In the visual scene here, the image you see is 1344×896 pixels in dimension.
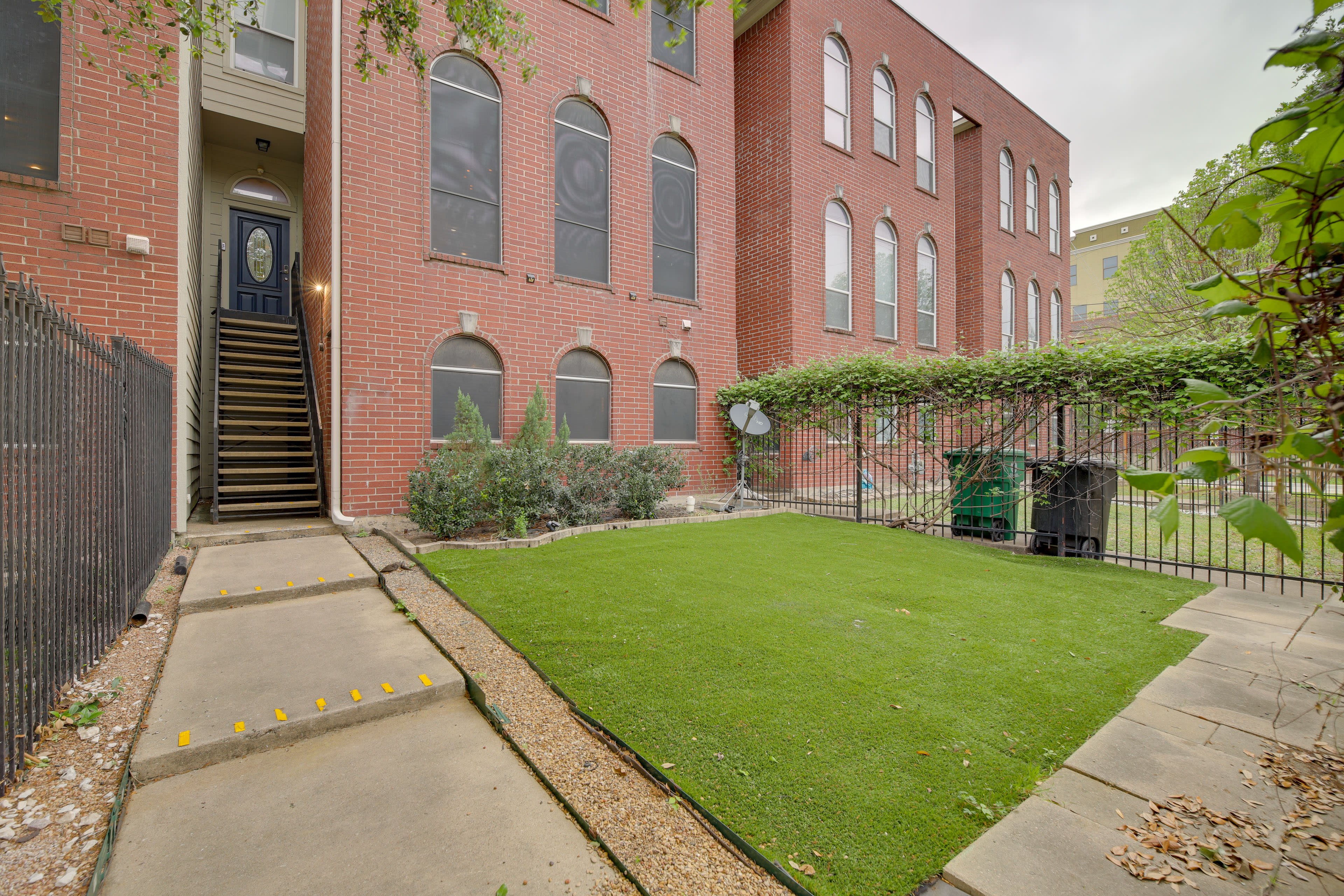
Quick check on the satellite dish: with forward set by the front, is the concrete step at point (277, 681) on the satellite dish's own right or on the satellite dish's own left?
on the satellite dish's own right

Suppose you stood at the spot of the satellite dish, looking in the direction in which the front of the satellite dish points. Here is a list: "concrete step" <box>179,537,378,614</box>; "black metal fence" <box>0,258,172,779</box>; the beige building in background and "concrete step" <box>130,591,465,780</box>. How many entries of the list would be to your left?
1

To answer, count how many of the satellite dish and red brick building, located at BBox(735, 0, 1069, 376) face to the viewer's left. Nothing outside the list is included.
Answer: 0

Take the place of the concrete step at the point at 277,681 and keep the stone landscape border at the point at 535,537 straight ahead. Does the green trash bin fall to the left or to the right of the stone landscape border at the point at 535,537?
right

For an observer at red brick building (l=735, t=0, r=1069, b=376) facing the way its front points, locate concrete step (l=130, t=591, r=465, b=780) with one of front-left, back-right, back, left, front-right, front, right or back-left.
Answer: front-right

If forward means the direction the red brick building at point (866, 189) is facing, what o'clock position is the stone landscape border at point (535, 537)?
The stone landscape border is roughly at 2 o'clock from the red brick building.

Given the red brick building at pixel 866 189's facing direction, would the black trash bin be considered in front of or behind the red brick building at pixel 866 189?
in front

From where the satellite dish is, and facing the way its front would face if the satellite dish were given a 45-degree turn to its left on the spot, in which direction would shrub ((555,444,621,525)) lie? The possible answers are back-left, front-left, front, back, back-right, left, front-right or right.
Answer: back-right

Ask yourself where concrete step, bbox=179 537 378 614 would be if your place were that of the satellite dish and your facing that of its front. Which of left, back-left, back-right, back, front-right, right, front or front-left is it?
right

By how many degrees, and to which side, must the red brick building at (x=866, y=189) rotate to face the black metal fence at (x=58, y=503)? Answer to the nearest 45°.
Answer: approximately 45° to its right

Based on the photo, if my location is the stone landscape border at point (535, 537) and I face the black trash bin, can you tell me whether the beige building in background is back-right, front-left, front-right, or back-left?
front-left

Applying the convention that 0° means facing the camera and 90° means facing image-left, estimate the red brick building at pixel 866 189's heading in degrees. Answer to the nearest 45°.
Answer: approximately 315°
